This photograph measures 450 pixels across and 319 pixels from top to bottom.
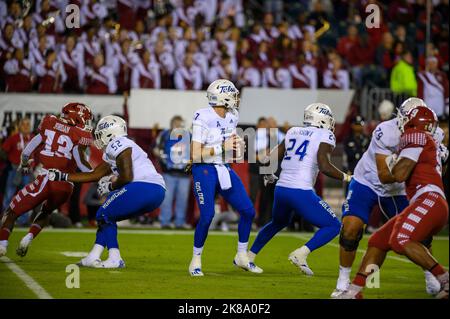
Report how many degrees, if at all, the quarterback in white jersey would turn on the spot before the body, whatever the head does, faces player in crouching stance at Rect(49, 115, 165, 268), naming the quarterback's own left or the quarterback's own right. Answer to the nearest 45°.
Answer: approximately 135° to the quarterback's own right

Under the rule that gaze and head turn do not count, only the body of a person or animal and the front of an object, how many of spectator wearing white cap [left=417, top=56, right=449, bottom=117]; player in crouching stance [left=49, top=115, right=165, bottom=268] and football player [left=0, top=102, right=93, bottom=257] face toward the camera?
1

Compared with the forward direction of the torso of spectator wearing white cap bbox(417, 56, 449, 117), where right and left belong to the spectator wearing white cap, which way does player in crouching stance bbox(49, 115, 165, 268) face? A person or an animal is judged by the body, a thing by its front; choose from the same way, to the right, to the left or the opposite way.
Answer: to the right

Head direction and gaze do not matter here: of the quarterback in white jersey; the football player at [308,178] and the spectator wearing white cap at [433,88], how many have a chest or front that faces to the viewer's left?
0

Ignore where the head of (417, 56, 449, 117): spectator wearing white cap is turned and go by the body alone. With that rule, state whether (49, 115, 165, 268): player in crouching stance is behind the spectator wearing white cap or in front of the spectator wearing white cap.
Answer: in front

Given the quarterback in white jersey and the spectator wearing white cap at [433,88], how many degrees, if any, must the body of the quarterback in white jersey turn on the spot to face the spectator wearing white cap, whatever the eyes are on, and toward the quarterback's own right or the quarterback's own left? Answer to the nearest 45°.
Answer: approximately 90° to the quarterback's own left

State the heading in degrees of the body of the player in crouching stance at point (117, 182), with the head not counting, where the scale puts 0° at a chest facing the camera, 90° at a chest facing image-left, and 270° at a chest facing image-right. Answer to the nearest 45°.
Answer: approximately 90°

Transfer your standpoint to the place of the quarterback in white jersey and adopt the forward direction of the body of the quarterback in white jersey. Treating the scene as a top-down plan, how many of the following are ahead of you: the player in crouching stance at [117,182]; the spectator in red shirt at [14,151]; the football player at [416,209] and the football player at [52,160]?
1

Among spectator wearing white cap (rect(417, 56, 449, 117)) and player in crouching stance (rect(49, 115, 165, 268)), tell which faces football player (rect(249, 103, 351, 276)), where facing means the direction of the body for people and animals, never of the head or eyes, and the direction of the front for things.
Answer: the spectator wearing white cap

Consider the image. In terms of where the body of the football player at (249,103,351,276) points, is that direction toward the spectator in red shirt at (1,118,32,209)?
no

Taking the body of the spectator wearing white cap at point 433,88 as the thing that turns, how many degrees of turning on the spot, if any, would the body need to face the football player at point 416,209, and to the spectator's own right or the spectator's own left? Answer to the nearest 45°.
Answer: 0° — they already face them

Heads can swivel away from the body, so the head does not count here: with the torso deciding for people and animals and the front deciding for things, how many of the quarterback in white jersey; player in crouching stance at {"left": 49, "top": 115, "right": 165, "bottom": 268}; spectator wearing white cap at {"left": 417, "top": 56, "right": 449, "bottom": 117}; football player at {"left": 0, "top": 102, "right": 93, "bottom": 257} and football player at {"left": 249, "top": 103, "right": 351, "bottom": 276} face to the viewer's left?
1

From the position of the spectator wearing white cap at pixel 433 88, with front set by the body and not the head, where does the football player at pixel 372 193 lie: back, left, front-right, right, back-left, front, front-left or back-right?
front

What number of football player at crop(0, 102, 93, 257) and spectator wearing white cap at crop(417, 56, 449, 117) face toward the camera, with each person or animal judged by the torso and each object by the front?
1

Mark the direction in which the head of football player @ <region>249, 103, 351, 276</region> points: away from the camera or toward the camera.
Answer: away from the camera

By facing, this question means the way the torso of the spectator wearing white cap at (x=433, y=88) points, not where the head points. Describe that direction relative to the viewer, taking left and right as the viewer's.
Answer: facing the viewer

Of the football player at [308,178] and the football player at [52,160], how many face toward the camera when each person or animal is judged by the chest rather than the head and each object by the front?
0
